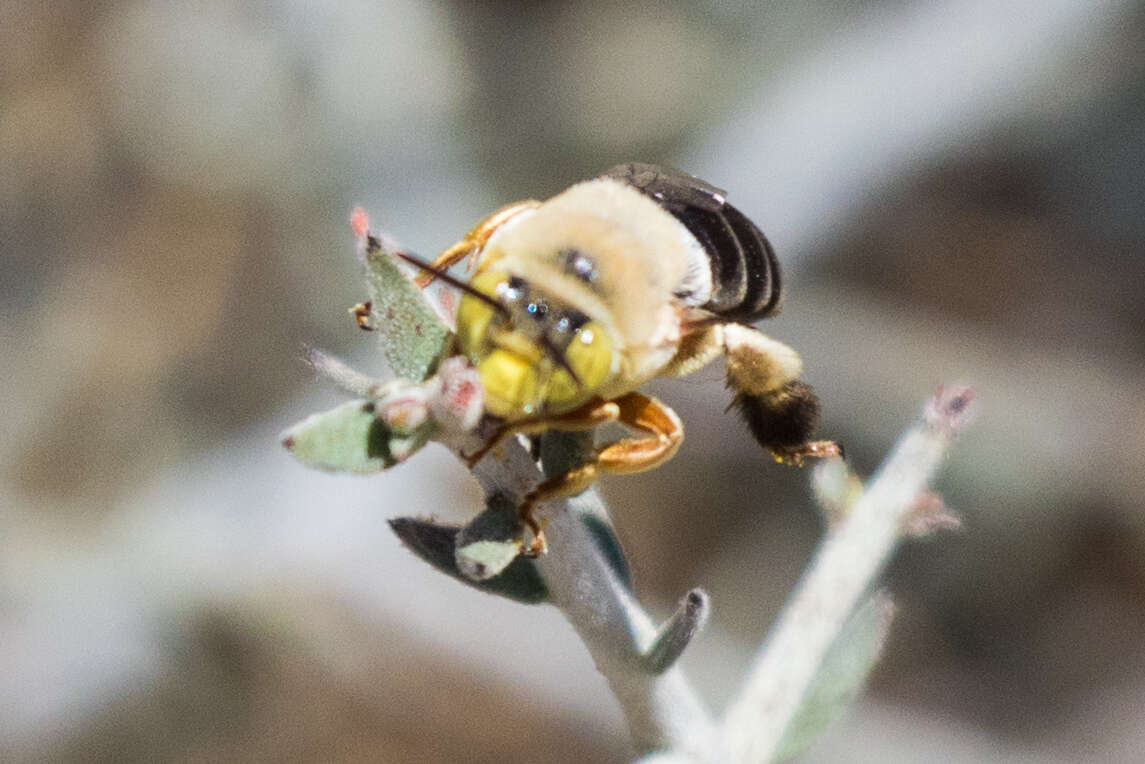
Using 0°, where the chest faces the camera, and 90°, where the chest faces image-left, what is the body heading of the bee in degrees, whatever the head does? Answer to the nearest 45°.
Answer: approximately 45°
